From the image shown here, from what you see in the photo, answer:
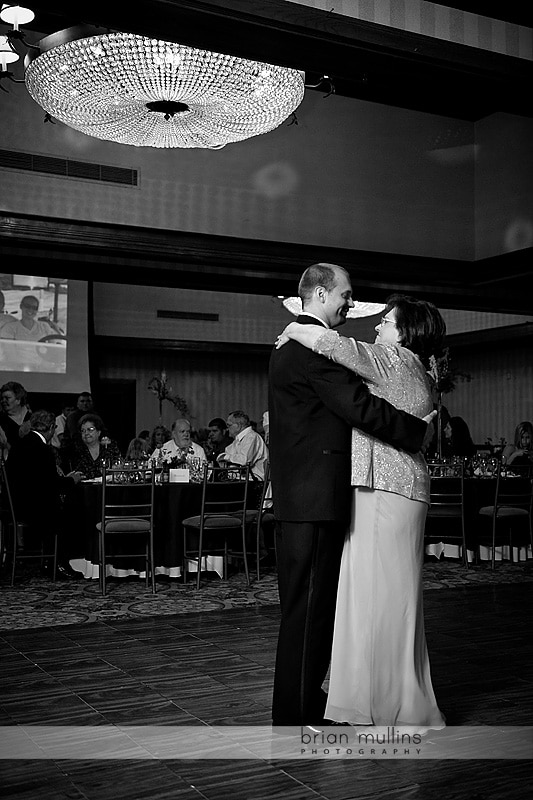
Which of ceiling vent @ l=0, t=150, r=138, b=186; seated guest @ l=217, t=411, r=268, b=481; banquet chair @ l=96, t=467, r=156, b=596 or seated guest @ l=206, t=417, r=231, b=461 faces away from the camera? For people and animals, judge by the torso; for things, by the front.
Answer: the banquet chair

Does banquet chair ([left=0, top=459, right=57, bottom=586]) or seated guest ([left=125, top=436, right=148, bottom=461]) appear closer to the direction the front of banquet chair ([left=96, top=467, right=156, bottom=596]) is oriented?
the seated guest

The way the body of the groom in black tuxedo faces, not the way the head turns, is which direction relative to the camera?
to the viewer's right

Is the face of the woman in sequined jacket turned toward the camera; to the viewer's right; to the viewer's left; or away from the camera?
to the viewer's left

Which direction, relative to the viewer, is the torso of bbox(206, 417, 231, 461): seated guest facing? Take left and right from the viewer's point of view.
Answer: facing the viewer and to the left of the viewer

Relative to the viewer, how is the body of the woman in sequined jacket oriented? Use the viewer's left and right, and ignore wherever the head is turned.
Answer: facing to the left of the viewer

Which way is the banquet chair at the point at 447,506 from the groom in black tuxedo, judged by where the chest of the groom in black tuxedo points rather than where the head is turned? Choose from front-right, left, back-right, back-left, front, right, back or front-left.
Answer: left

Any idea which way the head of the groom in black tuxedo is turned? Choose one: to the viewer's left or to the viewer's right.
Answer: to the viewer's right

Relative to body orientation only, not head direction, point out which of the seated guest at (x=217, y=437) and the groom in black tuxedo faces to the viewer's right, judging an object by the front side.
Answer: the groom in black tuxedo

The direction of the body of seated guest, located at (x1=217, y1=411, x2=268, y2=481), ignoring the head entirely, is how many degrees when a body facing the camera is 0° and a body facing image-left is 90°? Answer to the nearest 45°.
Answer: approximately 90°
